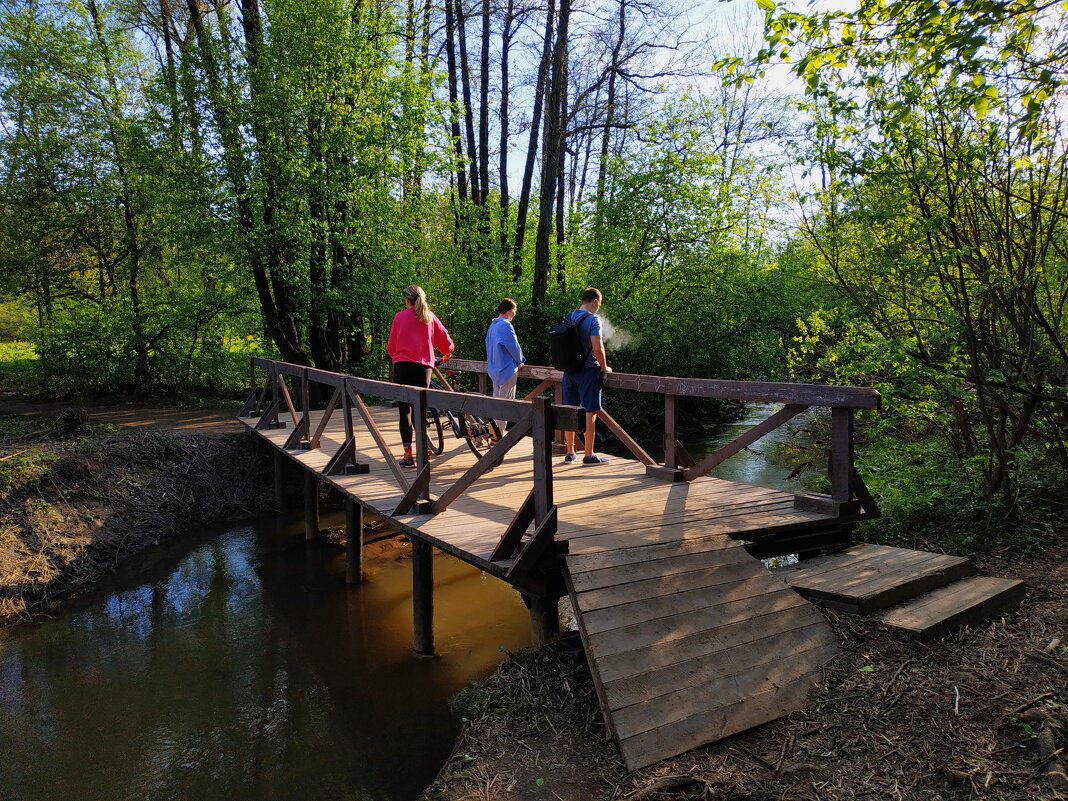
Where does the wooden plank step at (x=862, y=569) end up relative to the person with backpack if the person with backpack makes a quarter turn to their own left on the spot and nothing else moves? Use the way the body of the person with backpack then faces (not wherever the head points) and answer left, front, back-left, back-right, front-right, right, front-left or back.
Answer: back

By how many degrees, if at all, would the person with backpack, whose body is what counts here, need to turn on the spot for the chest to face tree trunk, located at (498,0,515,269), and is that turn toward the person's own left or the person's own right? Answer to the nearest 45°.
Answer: approximately 45° to the person's own left

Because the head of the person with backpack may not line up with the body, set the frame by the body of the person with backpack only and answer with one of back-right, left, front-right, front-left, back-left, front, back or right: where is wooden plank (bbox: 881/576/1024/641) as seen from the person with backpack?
right

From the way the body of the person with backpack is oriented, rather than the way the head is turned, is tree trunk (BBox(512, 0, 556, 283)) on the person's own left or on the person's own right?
on the person's own left

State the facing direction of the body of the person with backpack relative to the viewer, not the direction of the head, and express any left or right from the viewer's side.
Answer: facing away from the viewer and to the right of the viewer

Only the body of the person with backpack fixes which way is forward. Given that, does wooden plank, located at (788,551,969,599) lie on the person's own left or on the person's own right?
on the person's own right

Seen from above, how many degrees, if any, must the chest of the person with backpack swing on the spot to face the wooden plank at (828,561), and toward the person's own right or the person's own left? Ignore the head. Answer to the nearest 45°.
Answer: approximately 90° to the person's own right

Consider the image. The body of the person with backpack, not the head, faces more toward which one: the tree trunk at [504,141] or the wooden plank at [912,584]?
the tree trunk

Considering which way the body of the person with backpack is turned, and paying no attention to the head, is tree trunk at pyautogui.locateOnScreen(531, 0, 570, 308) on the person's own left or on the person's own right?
on the person's own left

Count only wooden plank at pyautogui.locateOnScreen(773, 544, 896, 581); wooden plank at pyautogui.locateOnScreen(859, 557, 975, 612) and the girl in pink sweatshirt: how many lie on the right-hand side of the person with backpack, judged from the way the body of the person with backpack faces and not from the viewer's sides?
2
